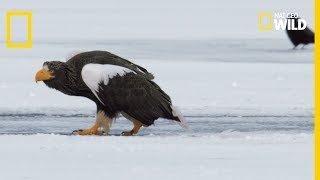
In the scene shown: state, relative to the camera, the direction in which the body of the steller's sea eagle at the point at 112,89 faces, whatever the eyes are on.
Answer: to the viewer's left

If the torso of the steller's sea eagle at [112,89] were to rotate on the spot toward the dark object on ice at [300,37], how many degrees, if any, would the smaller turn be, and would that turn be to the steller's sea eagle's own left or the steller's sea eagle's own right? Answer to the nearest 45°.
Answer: approximately 90° to the steller's sea eagle's own right
